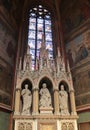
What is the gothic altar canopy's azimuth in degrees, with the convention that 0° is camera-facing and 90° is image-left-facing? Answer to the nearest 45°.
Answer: approximately 0°
